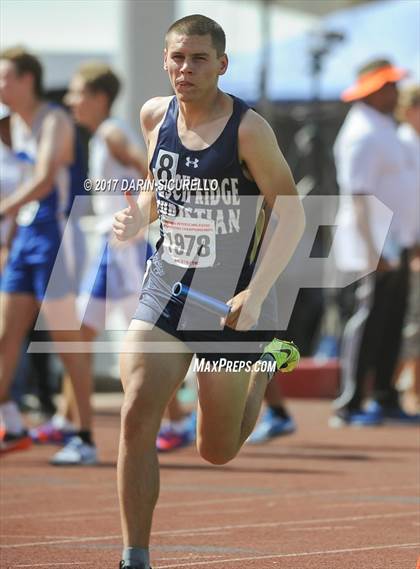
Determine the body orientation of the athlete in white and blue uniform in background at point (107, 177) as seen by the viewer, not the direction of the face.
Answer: to the viewer's left

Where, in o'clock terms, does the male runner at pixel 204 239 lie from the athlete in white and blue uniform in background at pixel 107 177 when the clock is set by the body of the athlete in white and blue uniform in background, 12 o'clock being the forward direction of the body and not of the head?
The male runner is roughly at 9 o'clock from the athlete in white and blue uniform in background.

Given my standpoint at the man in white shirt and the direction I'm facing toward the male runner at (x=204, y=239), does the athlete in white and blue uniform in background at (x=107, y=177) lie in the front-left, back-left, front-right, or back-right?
front-right

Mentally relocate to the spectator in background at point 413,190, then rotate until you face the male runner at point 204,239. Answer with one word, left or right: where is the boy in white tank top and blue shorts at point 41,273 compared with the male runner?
right
